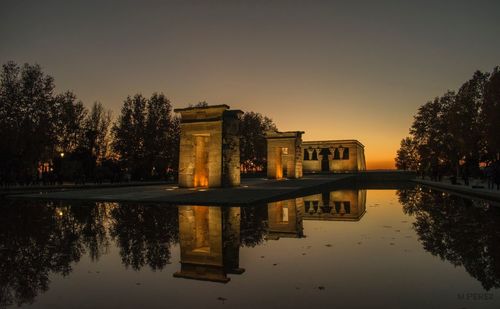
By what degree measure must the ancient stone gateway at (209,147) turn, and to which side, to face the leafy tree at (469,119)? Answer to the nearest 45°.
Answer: approximately 135° to its left

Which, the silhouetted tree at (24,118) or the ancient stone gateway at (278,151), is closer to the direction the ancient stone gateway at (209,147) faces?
the silhouetted tree

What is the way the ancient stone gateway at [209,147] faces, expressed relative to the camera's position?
facing the viewer and to the left of the viewer

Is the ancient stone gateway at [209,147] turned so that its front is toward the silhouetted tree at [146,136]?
no

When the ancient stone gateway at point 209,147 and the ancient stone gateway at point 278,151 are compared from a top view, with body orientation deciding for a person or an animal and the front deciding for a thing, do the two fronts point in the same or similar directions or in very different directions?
same or similar directions

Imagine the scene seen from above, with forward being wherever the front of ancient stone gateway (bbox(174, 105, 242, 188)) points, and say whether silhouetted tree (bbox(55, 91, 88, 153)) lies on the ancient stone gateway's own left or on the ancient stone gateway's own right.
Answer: on the ancient stone gateway's own right

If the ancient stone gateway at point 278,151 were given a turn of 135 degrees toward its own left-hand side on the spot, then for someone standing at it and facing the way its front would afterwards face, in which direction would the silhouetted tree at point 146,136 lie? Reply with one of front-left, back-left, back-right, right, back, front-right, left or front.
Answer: back

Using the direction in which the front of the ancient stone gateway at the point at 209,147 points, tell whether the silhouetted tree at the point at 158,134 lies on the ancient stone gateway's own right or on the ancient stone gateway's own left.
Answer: on the ancient stone gateway's own right

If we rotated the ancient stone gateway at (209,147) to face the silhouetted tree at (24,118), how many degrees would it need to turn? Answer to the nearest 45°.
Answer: approximately 90° to its right

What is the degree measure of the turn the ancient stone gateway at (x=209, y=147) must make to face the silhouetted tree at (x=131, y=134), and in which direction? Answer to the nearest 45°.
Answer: approximately 90° to its right

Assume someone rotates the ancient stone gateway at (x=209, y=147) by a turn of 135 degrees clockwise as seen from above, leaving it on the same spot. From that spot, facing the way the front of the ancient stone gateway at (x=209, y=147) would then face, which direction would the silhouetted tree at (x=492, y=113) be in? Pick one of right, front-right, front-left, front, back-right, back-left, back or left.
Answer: right

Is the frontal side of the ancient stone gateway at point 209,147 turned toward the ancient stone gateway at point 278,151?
no

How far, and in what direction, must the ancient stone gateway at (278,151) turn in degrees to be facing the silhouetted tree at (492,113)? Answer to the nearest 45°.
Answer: approximately 90° to its left

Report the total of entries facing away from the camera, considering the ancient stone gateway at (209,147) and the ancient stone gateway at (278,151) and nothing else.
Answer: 0

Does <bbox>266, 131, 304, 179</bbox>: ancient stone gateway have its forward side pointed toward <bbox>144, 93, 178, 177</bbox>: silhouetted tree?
no
